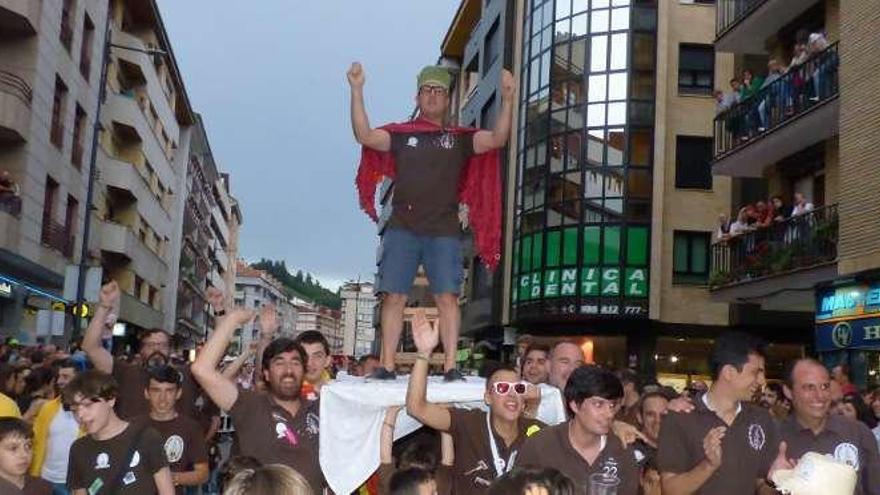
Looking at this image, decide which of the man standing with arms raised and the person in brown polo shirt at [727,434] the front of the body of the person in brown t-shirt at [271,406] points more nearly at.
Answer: the person in brown polo shirt

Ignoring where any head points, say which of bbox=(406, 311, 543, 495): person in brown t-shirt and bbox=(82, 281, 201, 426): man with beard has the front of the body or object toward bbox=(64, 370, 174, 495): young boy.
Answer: the man with beard

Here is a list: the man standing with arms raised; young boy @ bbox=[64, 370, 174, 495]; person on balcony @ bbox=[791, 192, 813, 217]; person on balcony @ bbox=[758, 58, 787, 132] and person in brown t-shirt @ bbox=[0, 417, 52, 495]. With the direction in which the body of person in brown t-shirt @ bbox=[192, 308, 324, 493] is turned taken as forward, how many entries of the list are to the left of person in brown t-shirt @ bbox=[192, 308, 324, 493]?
3
